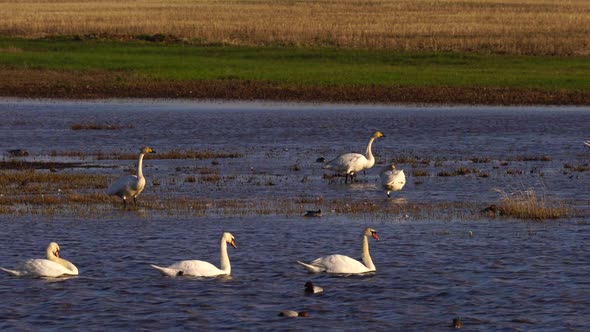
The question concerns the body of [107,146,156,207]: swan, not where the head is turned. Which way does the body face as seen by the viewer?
to the viewer's right

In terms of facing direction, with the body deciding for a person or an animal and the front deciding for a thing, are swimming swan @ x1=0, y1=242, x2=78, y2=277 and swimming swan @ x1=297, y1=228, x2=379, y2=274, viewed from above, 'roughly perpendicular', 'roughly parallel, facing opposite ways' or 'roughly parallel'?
roughly parallel

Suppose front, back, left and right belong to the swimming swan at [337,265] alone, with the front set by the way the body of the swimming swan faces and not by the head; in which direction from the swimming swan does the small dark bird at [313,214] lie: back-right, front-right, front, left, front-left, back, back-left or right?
left

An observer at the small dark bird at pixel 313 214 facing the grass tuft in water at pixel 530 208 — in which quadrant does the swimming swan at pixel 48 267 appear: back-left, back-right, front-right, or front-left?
back-right

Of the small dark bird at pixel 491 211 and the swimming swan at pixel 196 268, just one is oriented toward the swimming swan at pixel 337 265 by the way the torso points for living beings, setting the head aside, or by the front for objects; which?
the swimming swan at pixel 196 268

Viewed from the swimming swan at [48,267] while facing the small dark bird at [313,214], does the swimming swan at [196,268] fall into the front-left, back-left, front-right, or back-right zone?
front-right

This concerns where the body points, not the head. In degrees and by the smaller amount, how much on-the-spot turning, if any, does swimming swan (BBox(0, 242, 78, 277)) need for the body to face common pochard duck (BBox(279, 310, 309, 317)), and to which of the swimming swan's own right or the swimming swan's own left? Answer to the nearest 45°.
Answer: approximately 45° to the swimming swan's own right

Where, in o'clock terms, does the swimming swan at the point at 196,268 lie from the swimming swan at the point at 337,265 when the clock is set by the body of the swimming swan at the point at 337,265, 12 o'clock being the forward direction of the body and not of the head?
the swimming swan at the point at 196,268 is roughly at 6 o'clock from the swimming swan at the point at 337,265.

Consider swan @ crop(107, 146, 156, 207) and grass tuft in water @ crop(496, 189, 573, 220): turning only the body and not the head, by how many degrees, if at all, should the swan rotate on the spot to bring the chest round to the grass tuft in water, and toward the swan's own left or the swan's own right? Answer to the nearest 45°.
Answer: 0° — it already faces it

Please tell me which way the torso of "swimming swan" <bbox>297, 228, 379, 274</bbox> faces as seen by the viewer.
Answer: to the viewer's right

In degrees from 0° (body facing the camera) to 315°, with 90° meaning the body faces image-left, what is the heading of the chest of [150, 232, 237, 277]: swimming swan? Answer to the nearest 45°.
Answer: approximately 270°

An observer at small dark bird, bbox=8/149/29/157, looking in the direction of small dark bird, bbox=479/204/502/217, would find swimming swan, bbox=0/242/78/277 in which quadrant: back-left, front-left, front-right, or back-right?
front-right
